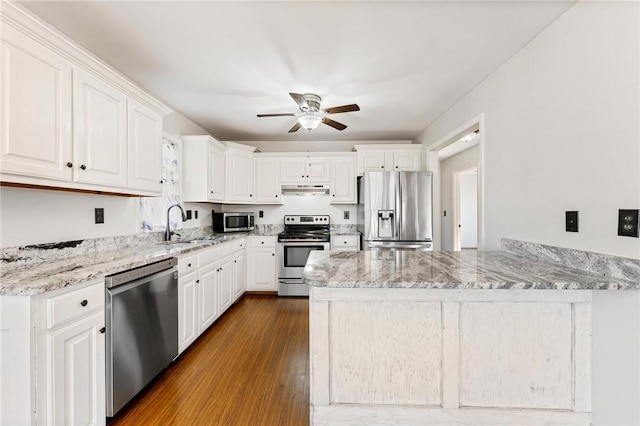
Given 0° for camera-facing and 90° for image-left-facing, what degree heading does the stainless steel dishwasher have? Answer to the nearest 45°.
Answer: approximately 315°

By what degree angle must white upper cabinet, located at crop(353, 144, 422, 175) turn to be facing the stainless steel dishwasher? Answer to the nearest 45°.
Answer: approximately 45° to its right

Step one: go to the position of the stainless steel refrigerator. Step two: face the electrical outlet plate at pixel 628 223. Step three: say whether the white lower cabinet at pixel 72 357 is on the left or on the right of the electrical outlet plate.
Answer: right

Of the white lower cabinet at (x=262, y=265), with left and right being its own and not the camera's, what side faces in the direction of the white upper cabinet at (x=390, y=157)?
left

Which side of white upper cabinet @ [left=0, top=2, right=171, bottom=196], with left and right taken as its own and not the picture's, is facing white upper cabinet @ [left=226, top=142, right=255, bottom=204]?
left

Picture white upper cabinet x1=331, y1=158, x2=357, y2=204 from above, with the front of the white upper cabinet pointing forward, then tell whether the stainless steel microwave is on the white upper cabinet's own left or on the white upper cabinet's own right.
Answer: on the white upper cabinet's own right

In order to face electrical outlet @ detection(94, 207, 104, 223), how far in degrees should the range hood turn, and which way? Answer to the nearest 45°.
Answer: approximately 45° to its right

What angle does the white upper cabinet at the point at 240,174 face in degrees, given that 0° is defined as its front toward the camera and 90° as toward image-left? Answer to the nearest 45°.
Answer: approximately 315°

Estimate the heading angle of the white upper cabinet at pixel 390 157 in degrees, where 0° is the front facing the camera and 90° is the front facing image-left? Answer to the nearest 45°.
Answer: approximately 0°

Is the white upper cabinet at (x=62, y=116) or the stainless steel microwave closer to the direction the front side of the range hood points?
the white upper cabinet

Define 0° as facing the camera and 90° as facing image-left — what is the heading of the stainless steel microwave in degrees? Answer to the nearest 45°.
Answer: approximately 315°

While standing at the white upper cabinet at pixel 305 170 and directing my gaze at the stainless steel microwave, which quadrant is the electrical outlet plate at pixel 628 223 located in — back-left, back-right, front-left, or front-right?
back-left

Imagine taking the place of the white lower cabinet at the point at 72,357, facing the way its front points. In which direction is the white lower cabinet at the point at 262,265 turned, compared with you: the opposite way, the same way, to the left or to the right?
to the right

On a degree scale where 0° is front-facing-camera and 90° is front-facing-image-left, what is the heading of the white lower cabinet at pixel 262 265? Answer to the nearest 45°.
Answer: approximately 0°

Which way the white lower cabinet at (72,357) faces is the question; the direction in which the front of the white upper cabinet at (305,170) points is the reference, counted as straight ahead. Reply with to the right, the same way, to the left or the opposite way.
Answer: to the left

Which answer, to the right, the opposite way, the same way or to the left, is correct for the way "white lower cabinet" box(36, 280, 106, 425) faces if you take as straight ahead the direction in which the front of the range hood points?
to the left

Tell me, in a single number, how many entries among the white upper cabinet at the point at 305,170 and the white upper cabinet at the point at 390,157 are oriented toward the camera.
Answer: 2
